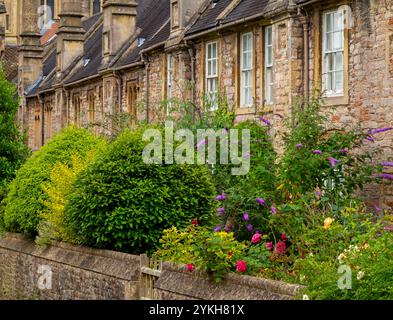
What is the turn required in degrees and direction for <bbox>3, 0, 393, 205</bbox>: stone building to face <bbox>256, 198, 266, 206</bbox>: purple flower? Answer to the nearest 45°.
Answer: approximately 45° to its left

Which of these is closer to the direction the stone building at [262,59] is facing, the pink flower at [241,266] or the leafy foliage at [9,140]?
the pink flower

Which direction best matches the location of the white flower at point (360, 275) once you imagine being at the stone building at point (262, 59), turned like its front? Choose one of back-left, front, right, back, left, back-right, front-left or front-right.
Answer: front-left

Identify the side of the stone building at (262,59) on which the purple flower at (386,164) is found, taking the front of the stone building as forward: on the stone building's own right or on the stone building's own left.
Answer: on the stone building's own left

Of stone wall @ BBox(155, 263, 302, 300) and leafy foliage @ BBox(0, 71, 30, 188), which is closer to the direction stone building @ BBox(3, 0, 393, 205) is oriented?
the stone wall

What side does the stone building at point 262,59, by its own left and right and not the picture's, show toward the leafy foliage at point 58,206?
front

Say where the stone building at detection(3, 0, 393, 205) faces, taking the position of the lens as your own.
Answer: facing the viewer and to the left of the viewer

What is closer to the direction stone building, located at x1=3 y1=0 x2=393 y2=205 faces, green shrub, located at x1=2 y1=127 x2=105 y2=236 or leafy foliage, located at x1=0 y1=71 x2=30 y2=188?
the green shrub

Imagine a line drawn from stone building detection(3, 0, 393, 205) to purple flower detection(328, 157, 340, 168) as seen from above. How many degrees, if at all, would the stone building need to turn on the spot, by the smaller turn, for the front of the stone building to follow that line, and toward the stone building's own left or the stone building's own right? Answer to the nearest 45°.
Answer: approximately 45° to the stone building's own left

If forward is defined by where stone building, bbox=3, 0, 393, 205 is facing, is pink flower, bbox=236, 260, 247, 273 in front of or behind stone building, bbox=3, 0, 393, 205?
in front

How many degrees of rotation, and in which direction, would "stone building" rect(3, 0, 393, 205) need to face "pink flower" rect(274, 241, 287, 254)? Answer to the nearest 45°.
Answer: approximately 45° to its left

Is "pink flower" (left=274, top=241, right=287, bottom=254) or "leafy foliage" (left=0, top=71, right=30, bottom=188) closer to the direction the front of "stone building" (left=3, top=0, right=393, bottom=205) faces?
the pink flower
